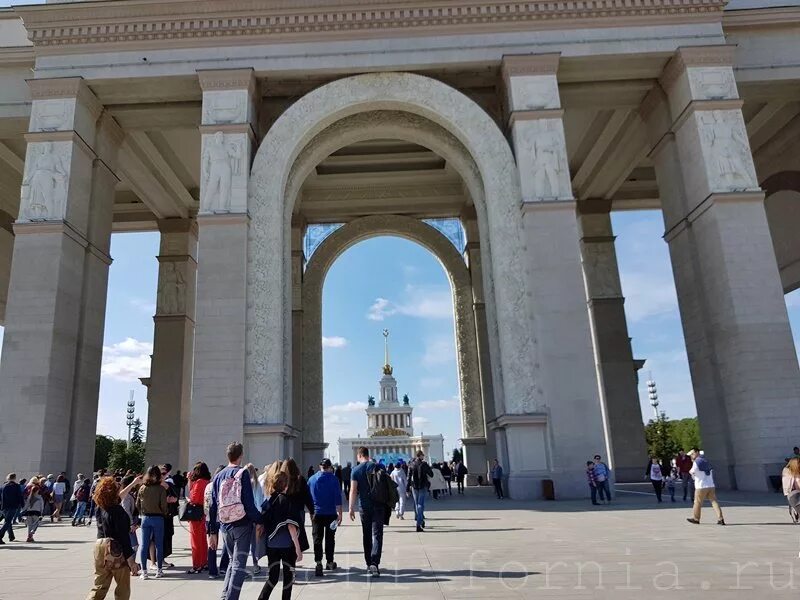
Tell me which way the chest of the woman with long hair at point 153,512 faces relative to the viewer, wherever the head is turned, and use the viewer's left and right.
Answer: facing away from the viewer

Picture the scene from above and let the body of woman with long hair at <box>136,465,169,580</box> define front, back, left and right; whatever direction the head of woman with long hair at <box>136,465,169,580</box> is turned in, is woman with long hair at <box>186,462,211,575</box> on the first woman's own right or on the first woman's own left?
on the first woman's own right

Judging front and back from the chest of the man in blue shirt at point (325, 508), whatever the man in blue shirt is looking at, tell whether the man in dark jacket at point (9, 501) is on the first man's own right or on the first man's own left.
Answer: on the first man's own left

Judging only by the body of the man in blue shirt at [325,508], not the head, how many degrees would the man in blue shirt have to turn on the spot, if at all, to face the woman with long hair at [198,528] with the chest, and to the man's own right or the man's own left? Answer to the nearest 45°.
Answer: approximately 90° to the man's own left

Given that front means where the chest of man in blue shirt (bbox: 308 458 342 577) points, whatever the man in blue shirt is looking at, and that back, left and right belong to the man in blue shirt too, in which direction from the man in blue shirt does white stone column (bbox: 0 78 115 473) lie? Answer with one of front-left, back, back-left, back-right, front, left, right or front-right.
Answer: front-left

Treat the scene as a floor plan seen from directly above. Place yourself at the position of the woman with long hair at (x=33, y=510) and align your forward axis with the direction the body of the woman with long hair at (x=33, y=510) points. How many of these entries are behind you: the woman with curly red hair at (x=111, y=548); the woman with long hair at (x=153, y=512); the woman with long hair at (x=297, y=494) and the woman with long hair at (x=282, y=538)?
4

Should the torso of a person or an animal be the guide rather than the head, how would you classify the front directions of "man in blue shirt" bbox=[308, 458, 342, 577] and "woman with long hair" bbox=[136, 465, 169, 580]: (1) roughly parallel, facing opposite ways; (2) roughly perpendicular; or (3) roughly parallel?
roughly parallel

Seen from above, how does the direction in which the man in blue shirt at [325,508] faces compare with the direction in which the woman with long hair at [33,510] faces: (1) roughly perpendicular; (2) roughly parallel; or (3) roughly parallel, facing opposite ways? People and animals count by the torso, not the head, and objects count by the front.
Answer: roughly parallel

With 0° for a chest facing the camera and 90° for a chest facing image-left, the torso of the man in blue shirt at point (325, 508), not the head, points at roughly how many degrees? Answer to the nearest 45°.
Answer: approximately 180°

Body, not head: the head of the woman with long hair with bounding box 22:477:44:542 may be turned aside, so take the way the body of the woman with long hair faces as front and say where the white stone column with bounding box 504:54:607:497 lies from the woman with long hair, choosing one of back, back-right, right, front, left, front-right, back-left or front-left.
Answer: right

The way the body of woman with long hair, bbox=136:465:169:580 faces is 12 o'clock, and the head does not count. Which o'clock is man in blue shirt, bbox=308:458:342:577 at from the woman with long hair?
The man in blue shirt is roughly at 4 o'clock from the woman with long hair.

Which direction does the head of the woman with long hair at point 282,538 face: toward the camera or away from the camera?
away from the camera

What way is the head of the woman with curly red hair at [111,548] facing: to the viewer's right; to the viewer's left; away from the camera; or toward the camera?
away from the camera

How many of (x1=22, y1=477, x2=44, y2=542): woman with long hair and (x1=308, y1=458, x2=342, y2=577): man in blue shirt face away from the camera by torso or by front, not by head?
2
